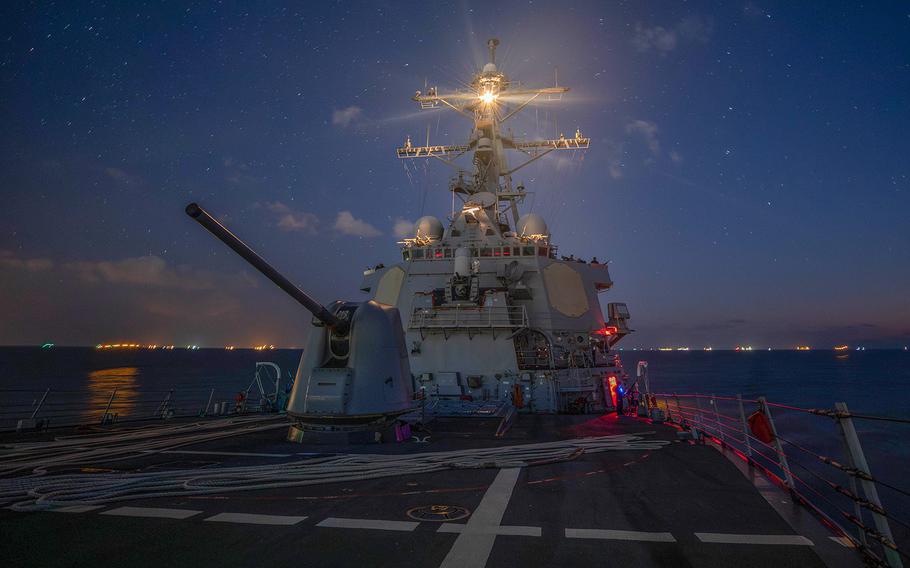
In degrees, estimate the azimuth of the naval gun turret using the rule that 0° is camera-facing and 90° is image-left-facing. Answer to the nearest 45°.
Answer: approximately 45°

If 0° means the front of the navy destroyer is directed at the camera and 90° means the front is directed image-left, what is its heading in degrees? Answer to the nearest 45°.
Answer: approximately 0°
